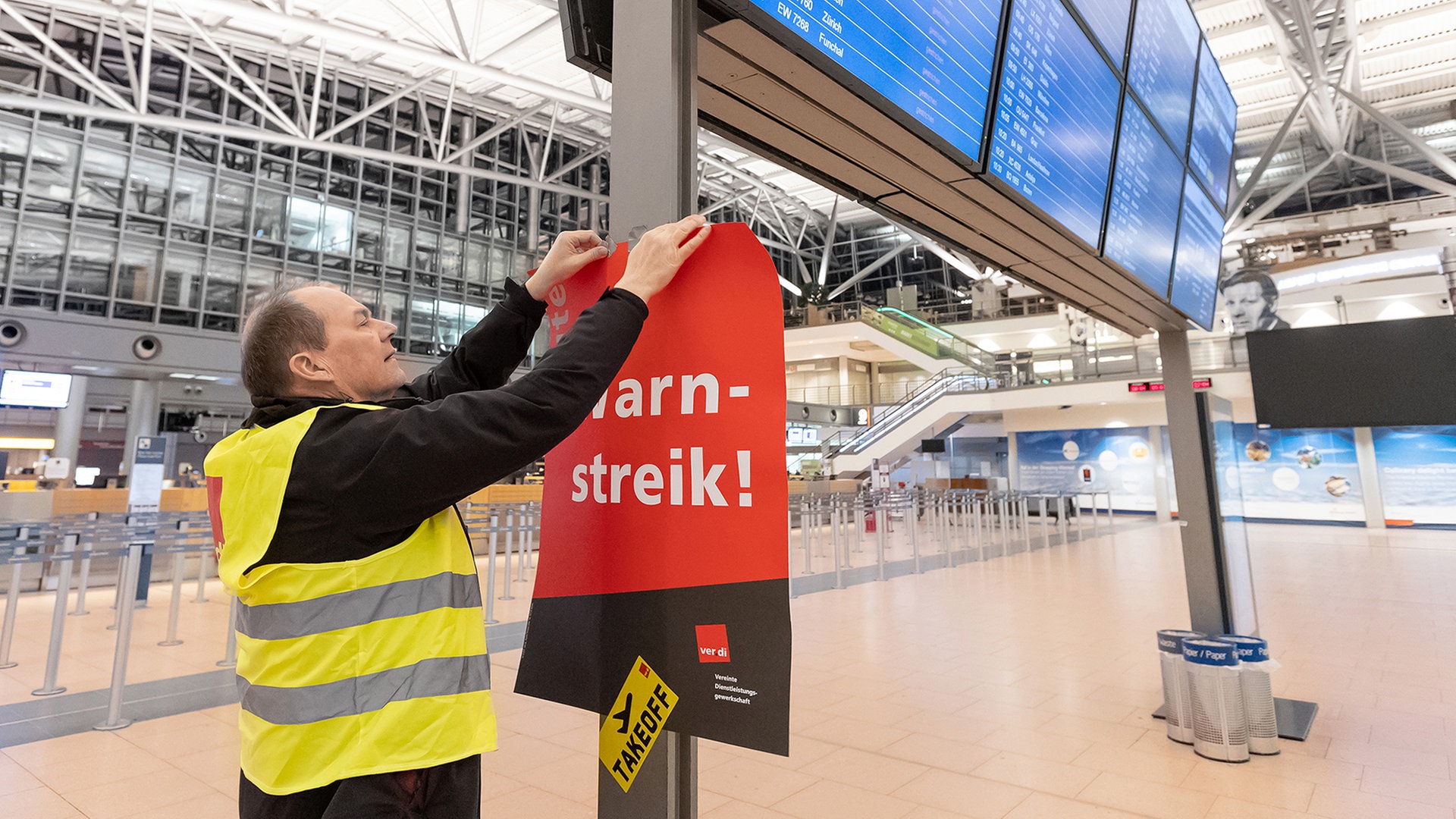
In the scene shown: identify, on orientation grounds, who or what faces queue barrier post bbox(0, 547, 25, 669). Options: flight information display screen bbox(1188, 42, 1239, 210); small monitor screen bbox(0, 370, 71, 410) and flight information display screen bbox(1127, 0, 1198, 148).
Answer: the small monitor screen

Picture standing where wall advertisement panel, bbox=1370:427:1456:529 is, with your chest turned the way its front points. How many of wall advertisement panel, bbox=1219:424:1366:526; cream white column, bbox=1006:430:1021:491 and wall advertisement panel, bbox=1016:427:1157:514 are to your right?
3

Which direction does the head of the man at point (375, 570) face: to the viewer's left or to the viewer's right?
to the viewer's right

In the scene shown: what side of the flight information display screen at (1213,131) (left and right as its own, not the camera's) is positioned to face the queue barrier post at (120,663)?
right

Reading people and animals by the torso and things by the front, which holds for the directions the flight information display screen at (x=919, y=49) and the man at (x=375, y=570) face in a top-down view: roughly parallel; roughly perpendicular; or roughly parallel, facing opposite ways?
roughly perpendicular
